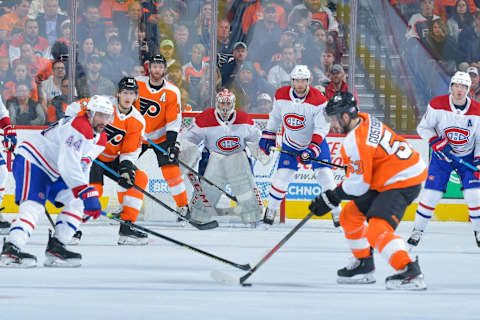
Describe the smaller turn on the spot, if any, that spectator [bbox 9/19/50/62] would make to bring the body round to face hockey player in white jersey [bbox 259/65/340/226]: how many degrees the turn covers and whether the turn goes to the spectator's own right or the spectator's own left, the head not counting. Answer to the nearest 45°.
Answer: approximately 45° to the spectator's own left

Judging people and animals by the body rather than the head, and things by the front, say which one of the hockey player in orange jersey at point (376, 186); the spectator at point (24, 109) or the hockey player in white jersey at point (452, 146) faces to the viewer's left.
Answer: the hockey player in orange jersey

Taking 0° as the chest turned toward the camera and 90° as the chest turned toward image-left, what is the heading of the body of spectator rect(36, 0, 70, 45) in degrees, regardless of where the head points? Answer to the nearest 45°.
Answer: approximately 0°

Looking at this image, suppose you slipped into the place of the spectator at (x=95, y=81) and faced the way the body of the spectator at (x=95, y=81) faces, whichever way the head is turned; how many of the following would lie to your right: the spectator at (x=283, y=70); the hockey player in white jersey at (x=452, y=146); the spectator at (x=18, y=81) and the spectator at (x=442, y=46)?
1

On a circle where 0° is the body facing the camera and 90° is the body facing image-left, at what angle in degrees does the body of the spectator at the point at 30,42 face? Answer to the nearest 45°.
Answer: approximately 0°

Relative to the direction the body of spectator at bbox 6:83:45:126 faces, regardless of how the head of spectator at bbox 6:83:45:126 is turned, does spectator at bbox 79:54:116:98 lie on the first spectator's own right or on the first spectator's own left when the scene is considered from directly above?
on the first spectator's own left

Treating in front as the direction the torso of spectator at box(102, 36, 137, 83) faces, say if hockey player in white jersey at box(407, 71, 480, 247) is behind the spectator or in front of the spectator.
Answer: in front
